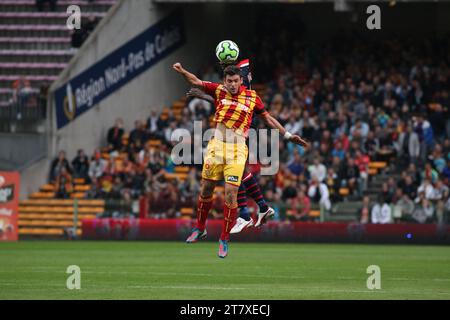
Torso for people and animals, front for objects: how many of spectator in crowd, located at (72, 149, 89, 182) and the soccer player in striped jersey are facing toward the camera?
2

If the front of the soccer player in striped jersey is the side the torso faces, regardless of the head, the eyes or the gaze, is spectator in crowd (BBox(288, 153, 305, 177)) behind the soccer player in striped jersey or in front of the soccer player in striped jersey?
behind

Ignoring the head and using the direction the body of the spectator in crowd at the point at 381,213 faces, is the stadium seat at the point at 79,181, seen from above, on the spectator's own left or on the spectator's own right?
on the spectator's own right

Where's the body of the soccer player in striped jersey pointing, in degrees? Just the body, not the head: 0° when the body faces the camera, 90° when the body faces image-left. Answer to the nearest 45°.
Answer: approximately 0°

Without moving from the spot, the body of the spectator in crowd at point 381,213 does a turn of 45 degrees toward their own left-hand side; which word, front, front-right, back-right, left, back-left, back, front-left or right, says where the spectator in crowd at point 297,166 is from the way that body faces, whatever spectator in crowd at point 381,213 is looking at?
back

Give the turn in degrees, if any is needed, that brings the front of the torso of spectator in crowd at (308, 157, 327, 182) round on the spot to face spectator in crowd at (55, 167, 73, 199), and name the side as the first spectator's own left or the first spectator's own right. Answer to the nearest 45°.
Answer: approximately 90° to the first spectator's own right

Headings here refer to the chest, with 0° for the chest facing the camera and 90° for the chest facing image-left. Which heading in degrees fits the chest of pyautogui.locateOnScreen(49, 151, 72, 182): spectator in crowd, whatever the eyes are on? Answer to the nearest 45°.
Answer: approximately 0°

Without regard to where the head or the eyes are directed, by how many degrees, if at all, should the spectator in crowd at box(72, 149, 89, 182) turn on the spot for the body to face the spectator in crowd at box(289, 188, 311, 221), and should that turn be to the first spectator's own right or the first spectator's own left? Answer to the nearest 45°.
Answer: approximately 45° to the first spectator's own left
